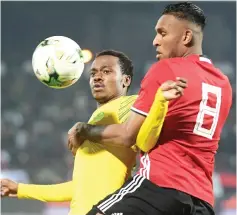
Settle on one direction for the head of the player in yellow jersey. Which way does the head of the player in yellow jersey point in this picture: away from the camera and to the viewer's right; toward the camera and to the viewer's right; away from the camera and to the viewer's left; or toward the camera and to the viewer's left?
toward the camera and to the viewer's left

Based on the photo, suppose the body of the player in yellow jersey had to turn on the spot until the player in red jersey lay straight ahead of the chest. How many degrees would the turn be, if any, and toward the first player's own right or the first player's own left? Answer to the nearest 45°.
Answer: approximately 90° to the first player's own left

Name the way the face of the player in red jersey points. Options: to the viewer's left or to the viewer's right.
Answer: to the viewer's left

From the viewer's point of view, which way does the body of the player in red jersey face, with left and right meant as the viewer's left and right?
facing away from the viewer and to the left of the viewer

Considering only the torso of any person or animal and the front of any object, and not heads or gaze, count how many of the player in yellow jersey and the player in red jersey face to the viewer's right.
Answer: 0

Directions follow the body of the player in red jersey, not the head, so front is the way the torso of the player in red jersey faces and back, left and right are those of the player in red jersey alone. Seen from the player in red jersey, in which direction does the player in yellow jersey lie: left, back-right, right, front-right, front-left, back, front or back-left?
front

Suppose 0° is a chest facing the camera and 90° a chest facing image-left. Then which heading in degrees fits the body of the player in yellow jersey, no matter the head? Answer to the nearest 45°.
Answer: approximately 45°
